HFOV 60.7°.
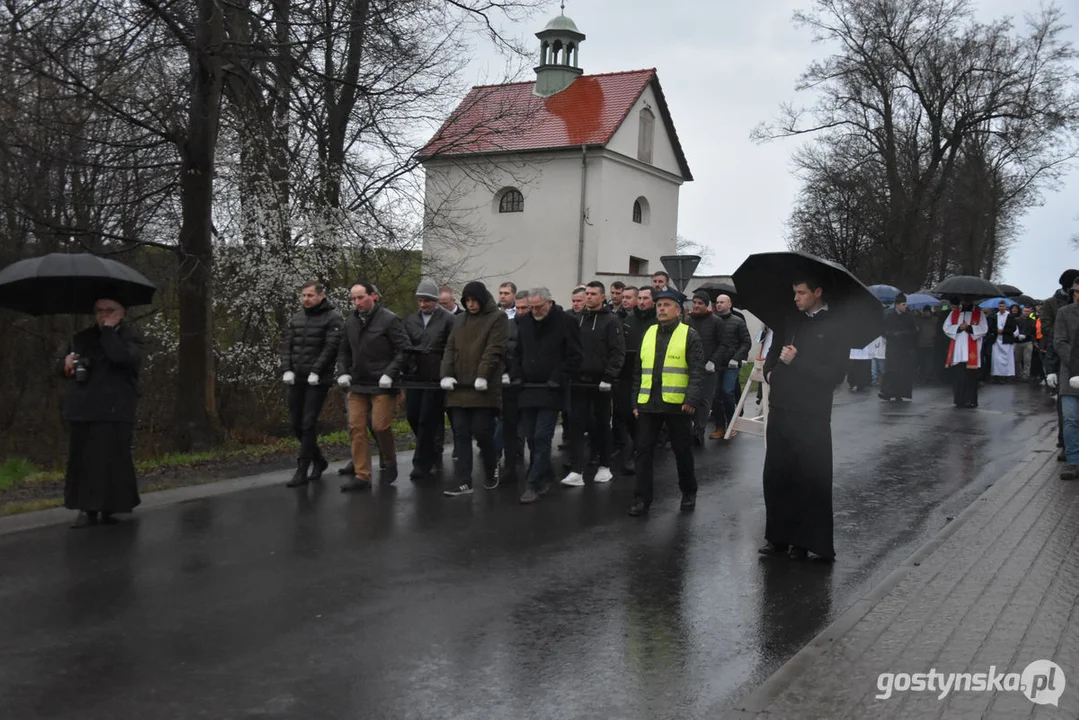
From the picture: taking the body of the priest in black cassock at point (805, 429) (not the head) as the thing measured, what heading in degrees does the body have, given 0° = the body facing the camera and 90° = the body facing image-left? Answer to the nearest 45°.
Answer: approximately 45°

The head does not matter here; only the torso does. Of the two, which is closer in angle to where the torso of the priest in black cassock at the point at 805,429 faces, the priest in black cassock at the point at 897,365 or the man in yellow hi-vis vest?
the man in yellow hi-vis vest

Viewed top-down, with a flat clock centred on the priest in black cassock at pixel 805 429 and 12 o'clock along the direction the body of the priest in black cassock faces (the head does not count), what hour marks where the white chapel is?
The white chapel is roughly at 4 o'clock from the priest in black cassock.

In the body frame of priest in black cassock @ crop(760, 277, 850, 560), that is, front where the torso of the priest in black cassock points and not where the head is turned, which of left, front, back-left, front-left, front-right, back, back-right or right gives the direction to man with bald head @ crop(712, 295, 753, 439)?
back-right

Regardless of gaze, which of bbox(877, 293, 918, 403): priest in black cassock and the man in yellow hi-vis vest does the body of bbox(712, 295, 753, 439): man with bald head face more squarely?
the man in yellow hi-vis vest
